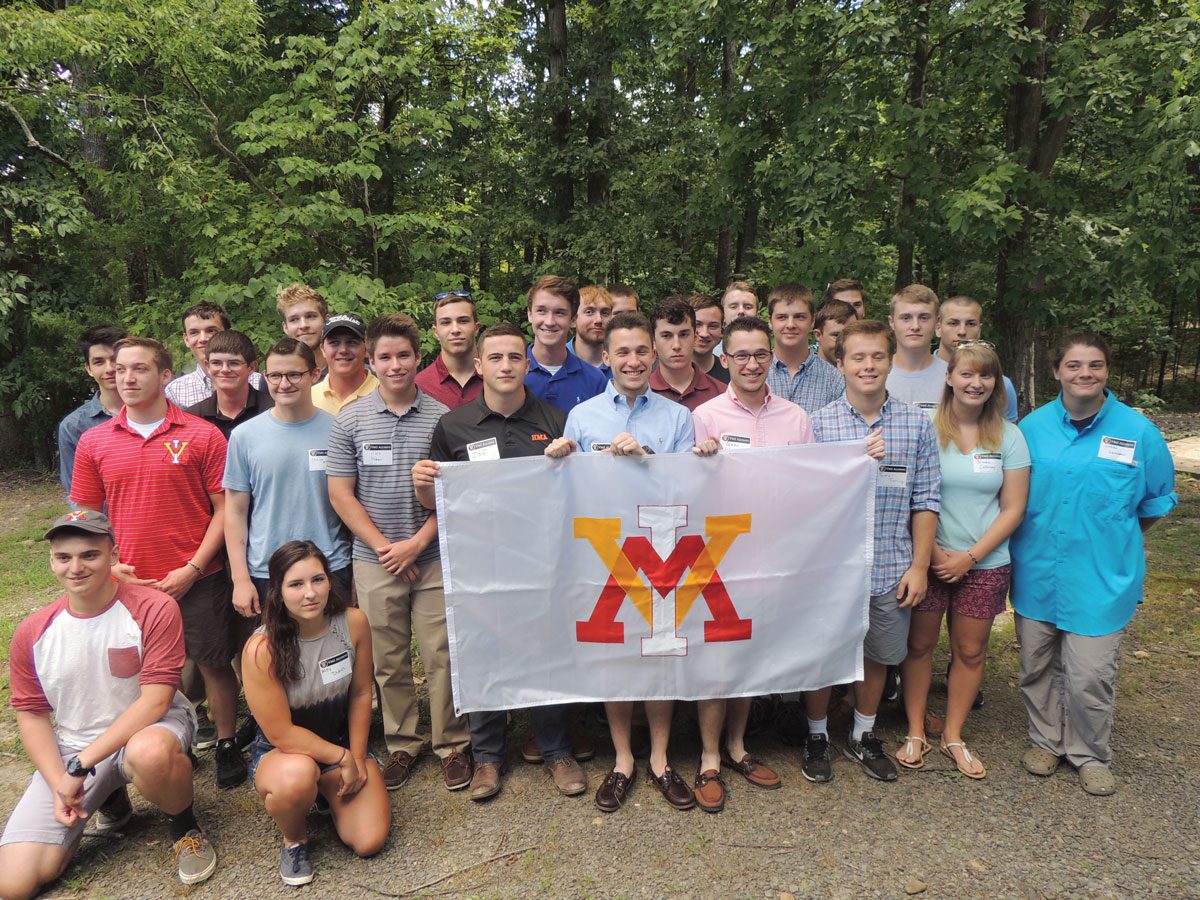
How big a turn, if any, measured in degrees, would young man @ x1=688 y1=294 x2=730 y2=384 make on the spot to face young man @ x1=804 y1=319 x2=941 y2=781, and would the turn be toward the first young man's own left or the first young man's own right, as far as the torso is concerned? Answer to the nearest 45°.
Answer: approximately 45° to the first young man's own left

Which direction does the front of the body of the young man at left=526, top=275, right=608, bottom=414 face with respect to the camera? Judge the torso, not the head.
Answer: toward the camera

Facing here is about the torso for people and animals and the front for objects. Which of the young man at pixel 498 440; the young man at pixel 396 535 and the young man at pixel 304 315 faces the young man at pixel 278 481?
the young man at pixel 304 315

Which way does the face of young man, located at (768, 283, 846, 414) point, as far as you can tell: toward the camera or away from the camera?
toward the camera

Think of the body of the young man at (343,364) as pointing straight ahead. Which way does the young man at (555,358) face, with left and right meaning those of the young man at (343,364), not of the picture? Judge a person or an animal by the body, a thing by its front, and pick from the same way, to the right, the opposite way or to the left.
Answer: the same way

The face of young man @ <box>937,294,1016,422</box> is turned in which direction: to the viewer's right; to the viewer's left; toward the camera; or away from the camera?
toward the camera

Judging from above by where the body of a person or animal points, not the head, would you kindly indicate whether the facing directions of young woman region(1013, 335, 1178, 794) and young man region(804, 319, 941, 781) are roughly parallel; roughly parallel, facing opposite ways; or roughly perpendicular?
roughly parallel

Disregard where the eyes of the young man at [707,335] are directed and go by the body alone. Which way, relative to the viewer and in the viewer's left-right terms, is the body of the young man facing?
facing the viewer

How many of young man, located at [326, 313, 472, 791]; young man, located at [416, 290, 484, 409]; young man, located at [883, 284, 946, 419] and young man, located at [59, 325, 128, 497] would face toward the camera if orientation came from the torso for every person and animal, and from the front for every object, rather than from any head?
4

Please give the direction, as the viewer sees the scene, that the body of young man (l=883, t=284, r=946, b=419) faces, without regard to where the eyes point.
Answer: toward the camera

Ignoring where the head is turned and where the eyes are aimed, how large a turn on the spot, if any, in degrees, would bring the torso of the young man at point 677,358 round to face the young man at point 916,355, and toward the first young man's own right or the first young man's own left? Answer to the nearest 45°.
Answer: approximately 90° to the first young man's own left

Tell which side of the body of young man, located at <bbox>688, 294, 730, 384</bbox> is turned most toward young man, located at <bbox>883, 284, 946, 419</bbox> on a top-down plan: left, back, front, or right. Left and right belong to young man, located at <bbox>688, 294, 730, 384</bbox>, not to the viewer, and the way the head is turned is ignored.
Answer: left

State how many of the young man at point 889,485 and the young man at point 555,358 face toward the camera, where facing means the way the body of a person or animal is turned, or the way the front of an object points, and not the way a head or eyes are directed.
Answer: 2

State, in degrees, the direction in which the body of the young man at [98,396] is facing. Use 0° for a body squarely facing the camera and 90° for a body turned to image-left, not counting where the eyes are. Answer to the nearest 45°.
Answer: approximately 0°

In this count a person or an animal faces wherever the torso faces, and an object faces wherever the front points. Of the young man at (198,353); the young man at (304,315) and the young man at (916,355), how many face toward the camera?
3

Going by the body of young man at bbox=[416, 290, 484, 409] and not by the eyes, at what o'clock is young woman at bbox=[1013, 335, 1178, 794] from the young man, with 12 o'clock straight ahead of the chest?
The young woman is roughly at 10 o'clock from the young man.

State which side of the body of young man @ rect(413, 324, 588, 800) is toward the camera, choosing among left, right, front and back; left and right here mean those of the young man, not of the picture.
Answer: front

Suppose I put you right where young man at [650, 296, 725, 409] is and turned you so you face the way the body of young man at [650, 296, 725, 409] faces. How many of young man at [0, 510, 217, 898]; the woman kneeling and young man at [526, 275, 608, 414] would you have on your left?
0

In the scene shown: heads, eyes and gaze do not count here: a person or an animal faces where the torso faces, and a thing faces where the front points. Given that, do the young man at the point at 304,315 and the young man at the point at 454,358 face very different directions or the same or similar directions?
same or similar directions

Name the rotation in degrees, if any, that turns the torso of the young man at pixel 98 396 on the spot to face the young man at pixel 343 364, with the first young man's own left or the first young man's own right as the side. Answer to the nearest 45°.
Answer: approximately 45° to the first young man's own left
